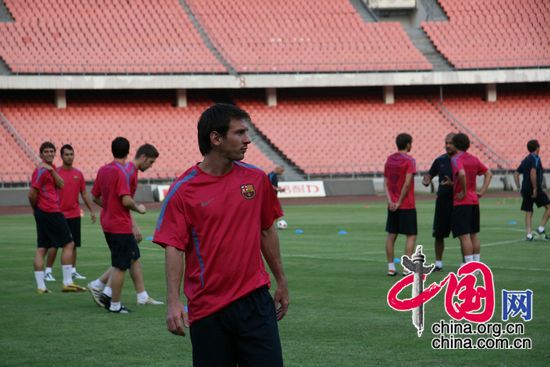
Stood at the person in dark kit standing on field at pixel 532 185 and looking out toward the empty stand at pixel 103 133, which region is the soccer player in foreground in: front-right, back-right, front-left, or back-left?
back-left

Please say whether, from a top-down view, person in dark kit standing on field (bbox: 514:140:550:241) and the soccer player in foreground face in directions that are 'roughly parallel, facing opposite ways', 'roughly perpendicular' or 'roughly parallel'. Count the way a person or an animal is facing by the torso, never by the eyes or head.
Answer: roughly perpendicular

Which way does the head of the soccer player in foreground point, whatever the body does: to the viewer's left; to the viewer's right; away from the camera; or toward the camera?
to the viewer's right

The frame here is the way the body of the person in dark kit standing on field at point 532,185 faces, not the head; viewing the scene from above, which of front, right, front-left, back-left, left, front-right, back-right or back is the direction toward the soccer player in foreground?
back-right

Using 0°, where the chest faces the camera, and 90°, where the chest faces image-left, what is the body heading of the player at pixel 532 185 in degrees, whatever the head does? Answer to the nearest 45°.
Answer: approximately 225°

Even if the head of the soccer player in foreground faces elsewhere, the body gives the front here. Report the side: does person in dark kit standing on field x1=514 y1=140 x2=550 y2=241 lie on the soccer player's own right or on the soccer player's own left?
on the soccer player's own left

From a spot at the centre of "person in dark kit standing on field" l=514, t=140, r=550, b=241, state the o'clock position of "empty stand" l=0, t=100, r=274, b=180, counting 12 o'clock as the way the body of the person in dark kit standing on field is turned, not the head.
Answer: The empty stand is roughly at 9 o'clock from the person in dark kit standing on field.

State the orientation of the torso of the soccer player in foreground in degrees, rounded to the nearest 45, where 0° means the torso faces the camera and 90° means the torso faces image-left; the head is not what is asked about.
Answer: approximately 315°
